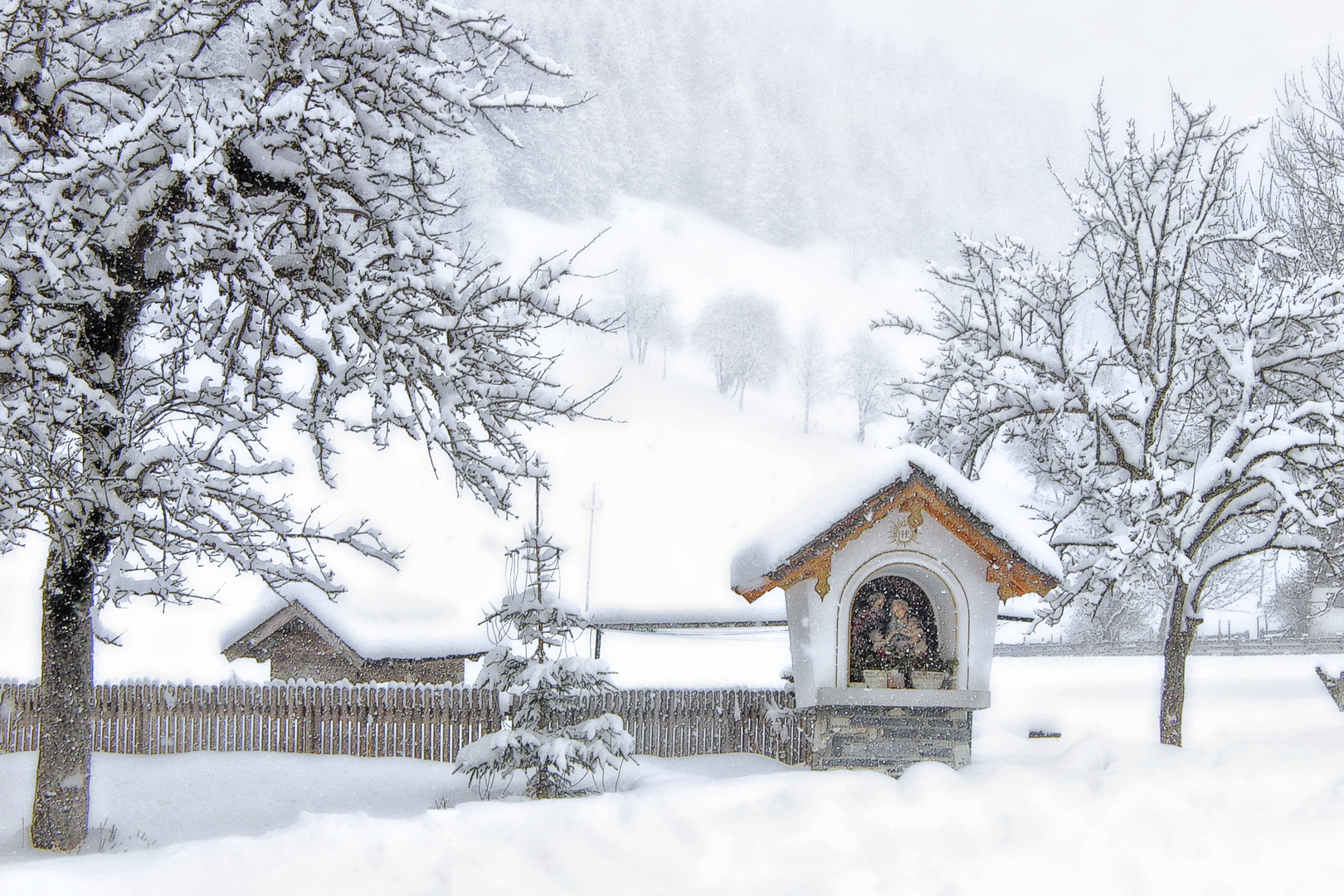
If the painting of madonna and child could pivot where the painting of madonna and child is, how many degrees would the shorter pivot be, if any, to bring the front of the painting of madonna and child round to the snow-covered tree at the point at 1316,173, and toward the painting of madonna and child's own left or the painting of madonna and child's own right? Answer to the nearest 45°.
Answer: approximately 135° to the painting of madonna and child's own left

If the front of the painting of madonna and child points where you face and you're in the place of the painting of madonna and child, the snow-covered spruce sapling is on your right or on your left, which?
on your right

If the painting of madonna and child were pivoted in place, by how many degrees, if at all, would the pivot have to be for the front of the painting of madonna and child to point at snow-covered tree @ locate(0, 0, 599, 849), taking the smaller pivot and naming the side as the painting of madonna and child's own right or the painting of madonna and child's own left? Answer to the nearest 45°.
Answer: approximately 45° to the painting of madonna and child's own right

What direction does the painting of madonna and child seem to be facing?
toward the camera
